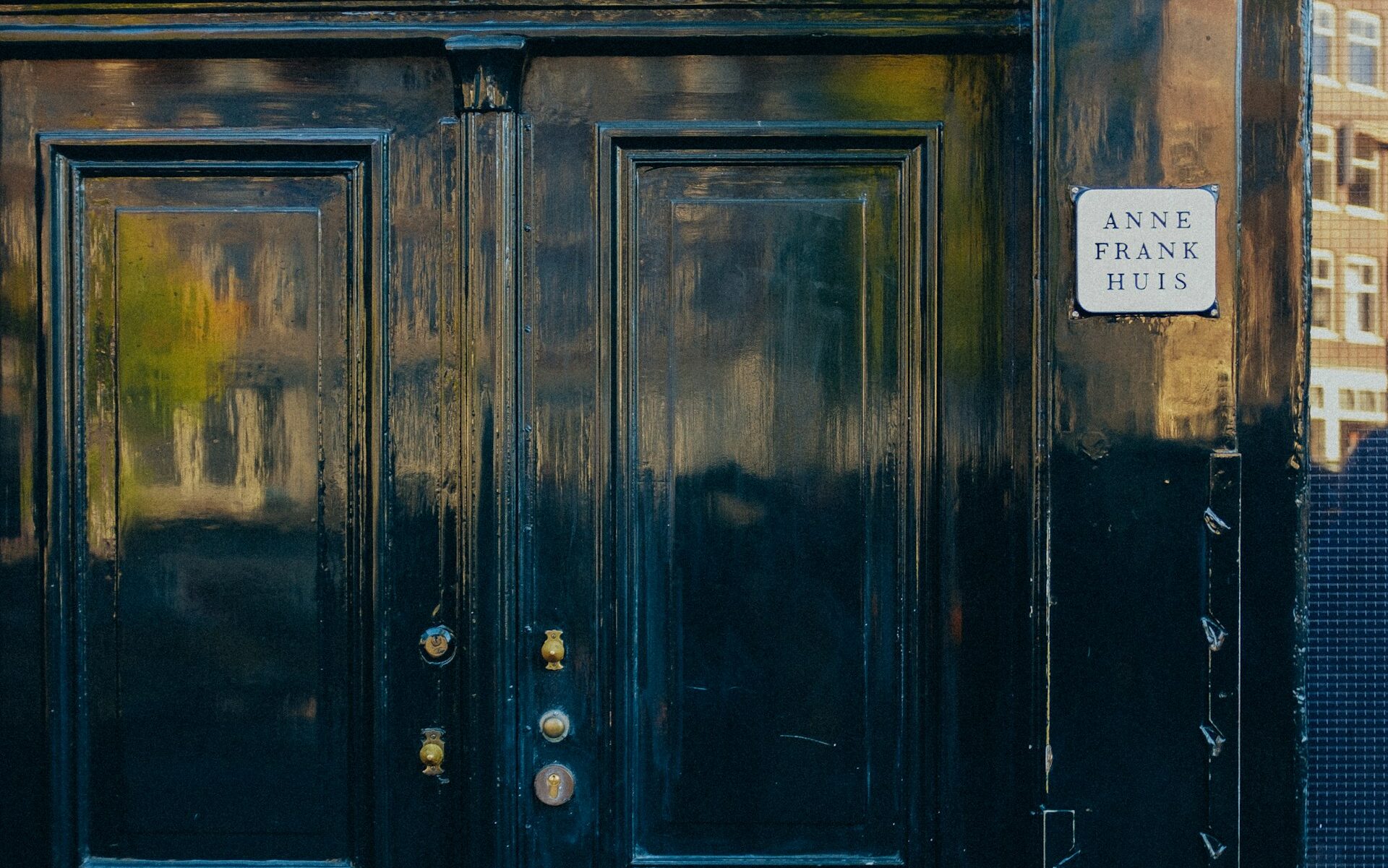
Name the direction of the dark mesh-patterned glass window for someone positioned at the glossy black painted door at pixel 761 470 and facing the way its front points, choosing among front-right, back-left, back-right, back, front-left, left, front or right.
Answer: left

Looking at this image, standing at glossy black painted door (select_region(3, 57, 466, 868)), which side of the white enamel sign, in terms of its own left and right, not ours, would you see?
right

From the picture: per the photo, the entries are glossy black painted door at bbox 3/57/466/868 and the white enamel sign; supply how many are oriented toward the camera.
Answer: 2

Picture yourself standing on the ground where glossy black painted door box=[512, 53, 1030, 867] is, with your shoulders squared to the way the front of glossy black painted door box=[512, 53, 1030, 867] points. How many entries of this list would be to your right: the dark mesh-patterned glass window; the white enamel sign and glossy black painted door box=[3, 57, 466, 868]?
1

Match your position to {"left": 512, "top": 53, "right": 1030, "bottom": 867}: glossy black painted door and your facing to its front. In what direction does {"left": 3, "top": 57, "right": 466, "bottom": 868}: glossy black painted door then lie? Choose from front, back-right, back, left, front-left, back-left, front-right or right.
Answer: right

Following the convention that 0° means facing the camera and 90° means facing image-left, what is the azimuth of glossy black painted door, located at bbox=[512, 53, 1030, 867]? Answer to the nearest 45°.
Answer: approximately 0°
